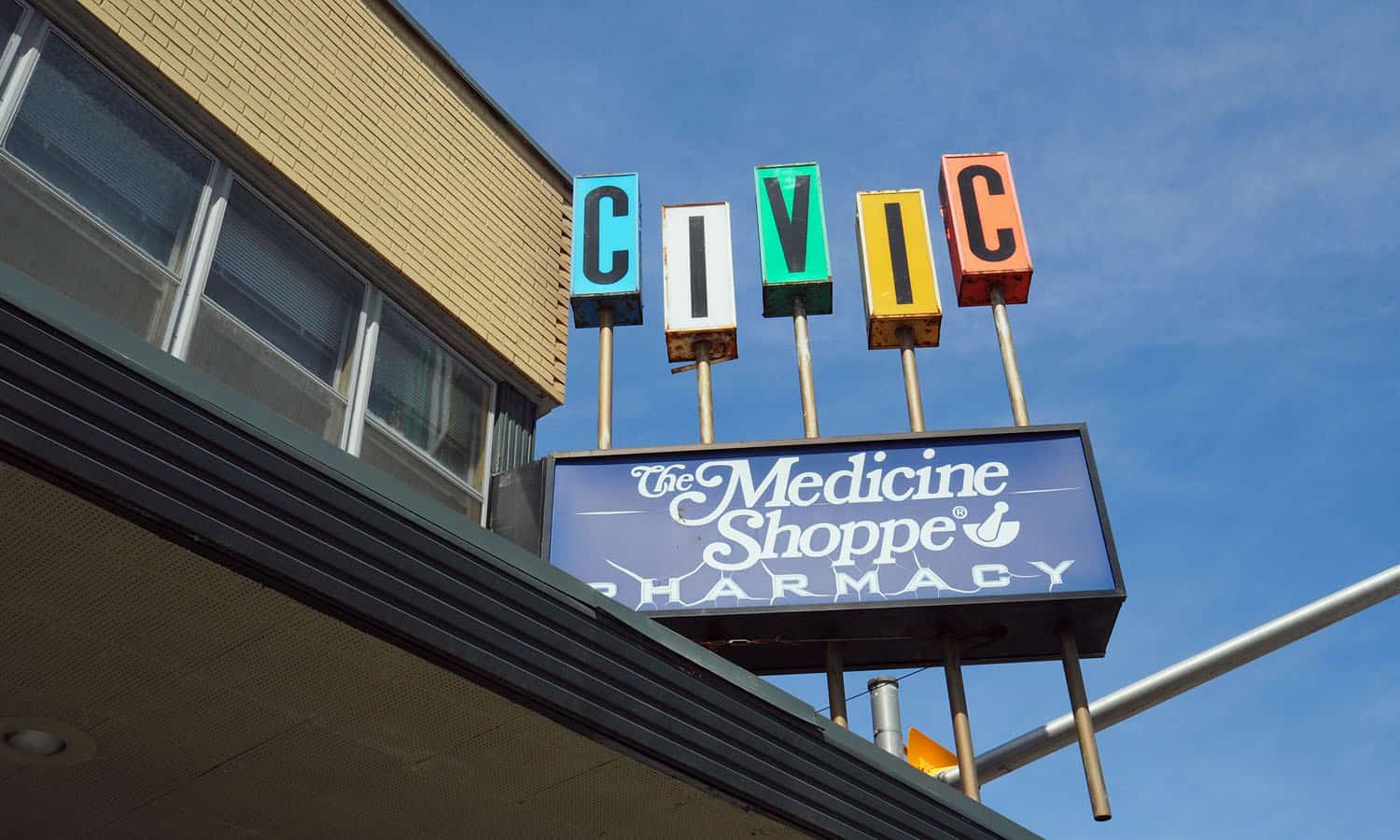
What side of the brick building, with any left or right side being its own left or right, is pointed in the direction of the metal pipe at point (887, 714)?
left

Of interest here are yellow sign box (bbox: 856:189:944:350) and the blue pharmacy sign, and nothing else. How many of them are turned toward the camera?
2

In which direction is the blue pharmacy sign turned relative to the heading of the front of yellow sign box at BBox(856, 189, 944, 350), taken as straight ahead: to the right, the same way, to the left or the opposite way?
the same way

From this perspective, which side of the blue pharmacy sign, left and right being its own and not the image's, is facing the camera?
front

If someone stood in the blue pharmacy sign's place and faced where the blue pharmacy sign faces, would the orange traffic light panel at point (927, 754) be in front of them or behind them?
behind

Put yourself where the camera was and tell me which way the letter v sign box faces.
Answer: facing the viewer

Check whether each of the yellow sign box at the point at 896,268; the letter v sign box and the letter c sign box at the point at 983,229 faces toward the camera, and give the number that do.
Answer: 3

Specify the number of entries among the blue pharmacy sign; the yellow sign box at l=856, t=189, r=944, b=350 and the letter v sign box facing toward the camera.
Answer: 3

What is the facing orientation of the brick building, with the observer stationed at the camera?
facing the viewer and to the right of the viewer

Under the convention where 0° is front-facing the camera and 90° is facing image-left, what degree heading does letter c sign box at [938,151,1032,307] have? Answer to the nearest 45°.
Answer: approximately 0°
